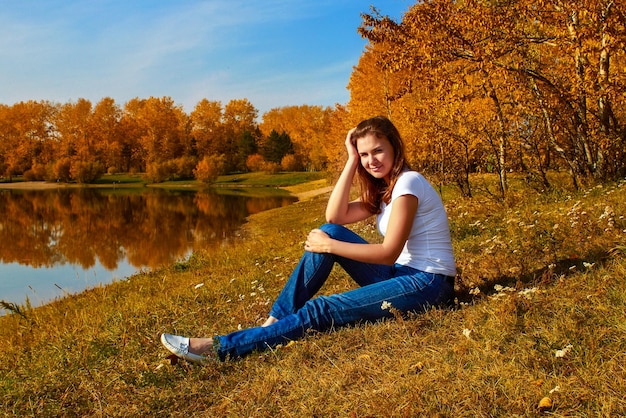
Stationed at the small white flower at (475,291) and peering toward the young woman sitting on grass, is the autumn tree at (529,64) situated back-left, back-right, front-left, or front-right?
back-right

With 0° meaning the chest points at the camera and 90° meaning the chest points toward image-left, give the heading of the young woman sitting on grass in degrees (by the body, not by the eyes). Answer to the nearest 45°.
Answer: approximately 90°

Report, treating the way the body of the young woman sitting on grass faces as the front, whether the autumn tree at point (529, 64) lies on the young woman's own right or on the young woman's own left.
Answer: on the young woman's own right
